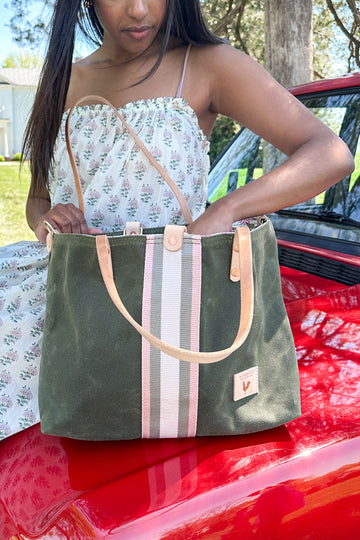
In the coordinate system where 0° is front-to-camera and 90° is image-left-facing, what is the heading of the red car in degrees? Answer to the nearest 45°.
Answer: approximately 45°

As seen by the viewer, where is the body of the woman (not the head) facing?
toward the camera

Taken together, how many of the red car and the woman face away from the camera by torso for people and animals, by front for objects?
0
